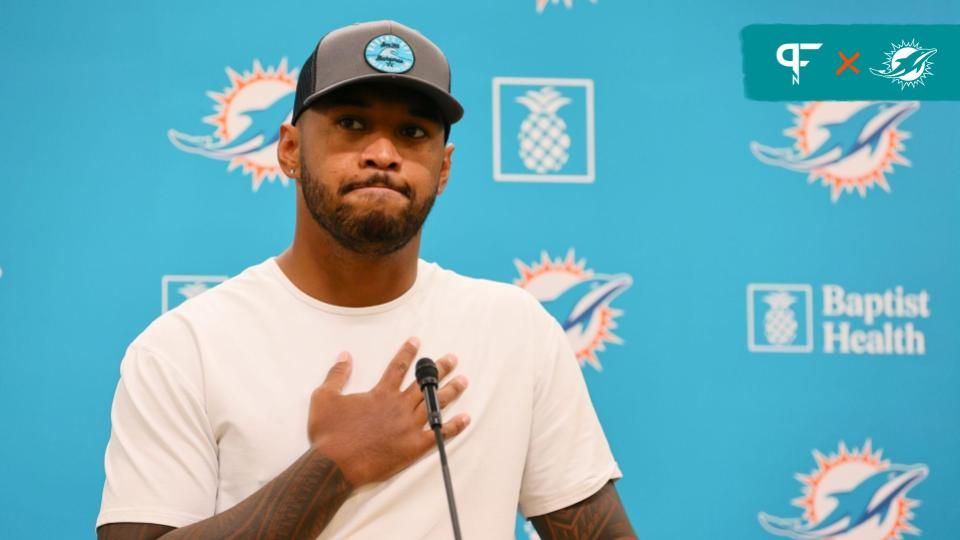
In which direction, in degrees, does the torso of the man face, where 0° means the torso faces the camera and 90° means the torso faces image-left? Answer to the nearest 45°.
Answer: approximately 0°
